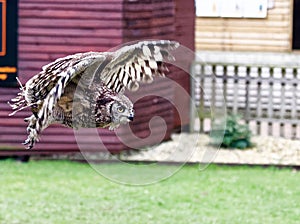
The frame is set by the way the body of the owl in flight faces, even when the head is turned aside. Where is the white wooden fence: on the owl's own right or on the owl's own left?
on the owl's own left

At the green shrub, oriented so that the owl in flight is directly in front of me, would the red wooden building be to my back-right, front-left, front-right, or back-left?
front-right

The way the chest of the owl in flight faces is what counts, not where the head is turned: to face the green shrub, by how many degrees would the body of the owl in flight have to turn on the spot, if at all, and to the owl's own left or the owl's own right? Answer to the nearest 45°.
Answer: approximately 90° to the owl's own left

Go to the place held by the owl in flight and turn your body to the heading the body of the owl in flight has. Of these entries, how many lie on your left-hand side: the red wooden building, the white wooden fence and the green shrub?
3

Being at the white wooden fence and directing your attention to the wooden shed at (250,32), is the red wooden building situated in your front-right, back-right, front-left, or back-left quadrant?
back-left

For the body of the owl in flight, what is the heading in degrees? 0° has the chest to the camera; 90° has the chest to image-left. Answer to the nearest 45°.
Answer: approximately 270°

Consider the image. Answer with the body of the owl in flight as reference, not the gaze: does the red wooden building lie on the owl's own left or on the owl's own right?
on the owl's own left

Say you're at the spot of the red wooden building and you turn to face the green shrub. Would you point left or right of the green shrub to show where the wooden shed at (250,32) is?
left

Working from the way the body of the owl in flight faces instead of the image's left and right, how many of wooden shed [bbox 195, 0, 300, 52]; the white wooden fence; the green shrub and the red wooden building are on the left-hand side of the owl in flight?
4
